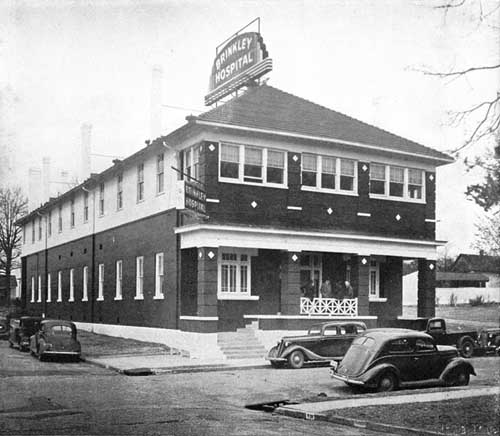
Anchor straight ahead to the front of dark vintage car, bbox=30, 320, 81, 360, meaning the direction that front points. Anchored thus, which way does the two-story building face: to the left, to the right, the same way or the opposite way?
the opposite way

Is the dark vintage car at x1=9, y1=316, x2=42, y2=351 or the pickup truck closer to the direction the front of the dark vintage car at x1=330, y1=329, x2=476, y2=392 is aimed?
the pickup truck

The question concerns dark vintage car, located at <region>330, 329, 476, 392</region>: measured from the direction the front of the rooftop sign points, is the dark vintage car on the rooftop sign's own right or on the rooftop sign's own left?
on the rooftop sign's own left

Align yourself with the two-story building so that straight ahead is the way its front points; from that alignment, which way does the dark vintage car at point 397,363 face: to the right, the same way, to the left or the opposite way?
to the left

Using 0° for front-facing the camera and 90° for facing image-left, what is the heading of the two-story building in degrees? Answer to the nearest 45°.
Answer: approximately 315°

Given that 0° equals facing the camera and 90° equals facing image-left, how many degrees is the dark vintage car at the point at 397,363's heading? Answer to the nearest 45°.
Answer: approximately 225°

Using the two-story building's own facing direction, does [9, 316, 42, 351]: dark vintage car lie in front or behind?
behind

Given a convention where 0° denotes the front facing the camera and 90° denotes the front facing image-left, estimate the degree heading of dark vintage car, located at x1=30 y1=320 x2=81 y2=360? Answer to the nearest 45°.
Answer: approximately 135°
